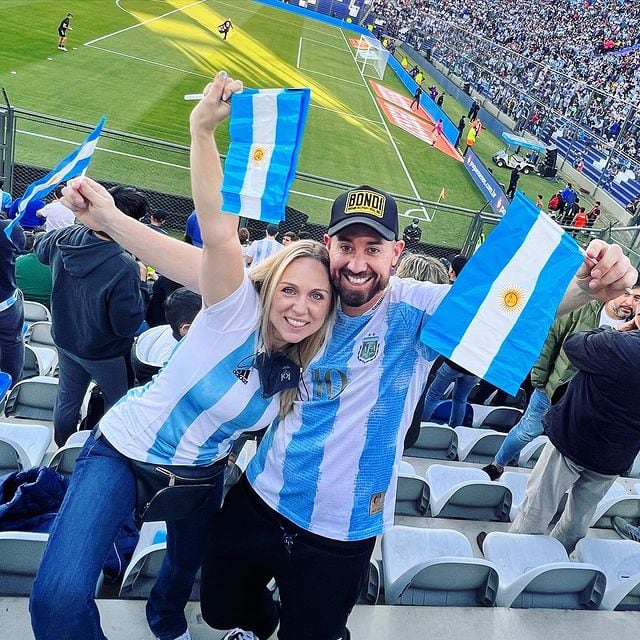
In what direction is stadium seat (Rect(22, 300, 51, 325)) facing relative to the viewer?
away from the camera

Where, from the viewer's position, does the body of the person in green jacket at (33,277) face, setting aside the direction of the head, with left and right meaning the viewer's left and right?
facing away from the viewer

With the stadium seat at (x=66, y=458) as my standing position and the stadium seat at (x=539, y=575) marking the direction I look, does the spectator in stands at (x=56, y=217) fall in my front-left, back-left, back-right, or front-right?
back-left

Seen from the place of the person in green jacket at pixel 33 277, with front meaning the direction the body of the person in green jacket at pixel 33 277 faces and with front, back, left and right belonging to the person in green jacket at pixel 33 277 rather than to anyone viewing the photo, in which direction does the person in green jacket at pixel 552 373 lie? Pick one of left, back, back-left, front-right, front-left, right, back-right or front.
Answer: back-right

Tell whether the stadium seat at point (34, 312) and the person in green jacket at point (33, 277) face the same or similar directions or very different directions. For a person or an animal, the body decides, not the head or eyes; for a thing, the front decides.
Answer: same or similar directions

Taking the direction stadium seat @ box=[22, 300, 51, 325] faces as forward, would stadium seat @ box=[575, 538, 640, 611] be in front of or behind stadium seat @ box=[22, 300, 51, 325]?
behind

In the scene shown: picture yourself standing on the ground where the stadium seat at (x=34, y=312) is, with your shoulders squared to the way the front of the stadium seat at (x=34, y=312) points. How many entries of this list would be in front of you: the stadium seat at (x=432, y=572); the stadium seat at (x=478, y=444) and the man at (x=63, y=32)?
1

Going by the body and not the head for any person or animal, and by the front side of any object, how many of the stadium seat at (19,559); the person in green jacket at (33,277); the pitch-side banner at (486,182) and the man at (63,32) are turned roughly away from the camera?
2

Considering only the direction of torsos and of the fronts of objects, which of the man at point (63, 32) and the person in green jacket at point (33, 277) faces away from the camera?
the person in green jacket

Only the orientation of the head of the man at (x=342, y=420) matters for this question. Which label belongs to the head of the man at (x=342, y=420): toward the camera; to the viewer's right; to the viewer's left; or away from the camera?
toward the camera

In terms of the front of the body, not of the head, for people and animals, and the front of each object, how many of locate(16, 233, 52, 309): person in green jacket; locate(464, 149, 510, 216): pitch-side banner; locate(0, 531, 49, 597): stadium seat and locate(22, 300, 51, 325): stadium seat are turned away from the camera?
3

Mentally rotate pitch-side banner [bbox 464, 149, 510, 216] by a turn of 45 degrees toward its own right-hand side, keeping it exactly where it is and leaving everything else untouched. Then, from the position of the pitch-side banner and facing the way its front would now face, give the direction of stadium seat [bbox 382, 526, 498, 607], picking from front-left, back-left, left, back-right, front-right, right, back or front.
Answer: left

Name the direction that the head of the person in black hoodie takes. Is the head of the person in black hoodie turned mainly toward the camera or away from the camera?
away from the camera
